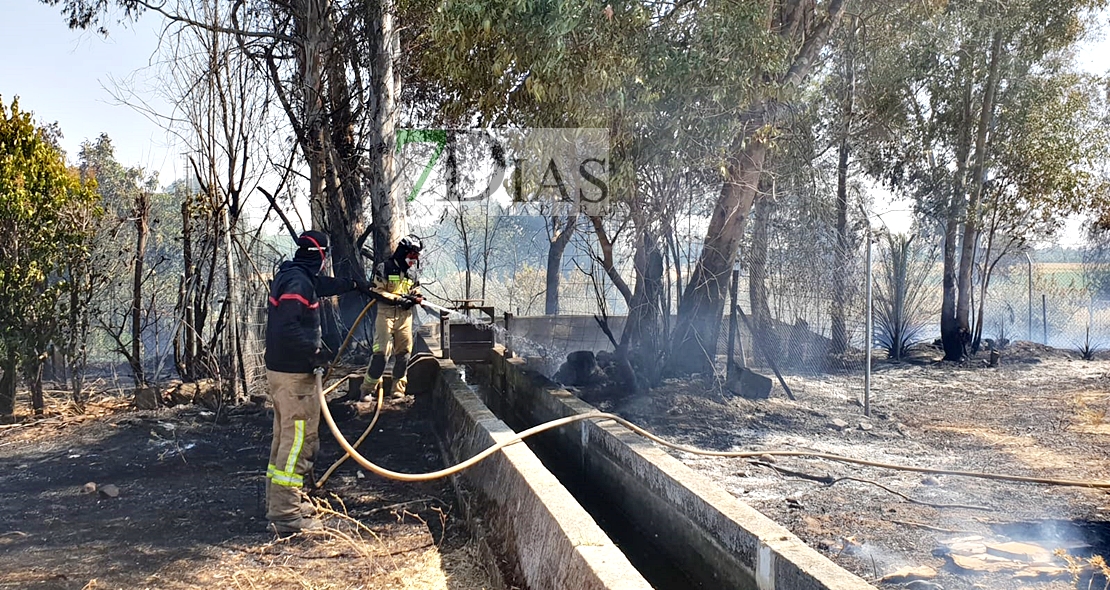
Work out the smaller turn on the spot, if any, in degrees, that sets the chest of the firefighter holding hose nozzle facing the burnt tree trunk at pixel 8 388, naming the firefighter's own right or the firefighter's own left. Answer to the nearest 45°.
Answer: approximately 135° to the firefighter's own right

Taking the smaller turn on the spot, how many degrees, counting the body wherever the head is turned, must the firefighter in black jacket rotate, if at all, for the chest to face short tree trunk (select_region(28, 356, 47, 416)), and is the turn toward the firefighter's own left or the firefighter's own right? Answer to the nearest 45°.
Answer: approximately 135° to the firefighter's own left

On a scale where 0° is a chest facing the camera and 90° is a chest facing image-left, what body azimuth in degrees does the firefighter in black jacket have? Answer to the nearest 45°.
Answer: approximately 270°

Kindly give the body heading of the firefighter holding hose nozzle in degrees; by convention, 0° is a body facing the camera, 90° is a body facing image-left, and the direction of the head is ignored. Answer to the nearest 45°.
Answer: approximately 315°

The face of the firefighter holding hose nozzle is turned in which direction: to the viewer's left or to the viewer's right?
to the viewer's right

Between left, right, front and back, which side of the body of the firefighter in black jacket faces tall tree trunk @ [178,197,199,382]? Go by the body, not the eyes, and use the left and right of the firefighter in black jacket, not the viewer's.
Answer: left

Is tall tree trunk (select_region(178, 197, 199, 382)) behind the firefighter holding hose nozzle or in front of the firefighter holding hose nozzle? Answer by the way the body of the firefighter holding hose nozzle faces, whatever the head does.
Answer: behind

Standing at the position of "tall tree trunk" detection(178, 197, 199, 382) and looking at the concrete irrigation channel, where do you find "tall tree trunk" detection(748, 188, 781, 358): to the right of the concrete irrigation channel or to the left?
left

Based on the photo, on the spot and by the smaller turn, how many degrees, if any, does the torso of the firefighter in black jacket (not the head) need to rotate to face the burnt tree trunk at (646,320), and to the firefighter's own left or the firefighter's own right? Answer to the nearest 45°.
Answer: approximately 45° to the firefighter's own left

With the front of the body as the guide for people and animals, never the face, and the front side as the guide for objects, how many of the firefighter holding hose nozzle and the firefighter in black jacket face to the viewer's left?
0

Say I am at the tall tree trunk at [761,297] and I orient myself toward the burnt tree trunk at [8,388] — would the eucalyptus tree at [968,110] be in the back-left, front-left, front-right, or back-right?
back-right

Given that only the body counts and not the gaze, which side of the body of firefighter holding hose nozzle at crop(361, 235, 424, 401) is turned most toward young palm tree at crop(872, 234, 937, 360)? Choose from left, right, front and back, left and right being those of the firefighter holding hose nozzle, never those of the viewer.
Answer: left
